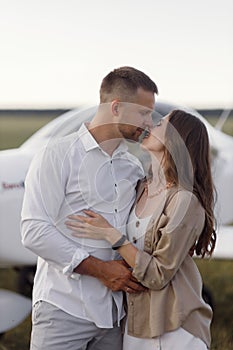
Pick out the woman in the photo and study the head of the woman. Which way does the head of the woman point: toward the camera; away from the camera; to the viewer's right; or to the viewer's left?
to the viewer's left

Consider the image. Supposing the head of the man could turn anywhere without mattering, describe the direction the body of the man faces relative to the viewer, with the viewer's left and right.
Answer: facing the viewer and to the right of the viewer

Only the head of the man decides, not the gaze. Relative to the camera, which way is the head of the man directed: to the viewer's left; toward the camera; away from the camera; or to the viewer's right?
to the viewer's right

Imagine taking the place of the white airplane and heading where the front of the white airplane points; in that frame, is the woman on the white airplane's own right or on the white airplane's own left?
on the white airplane's own left
